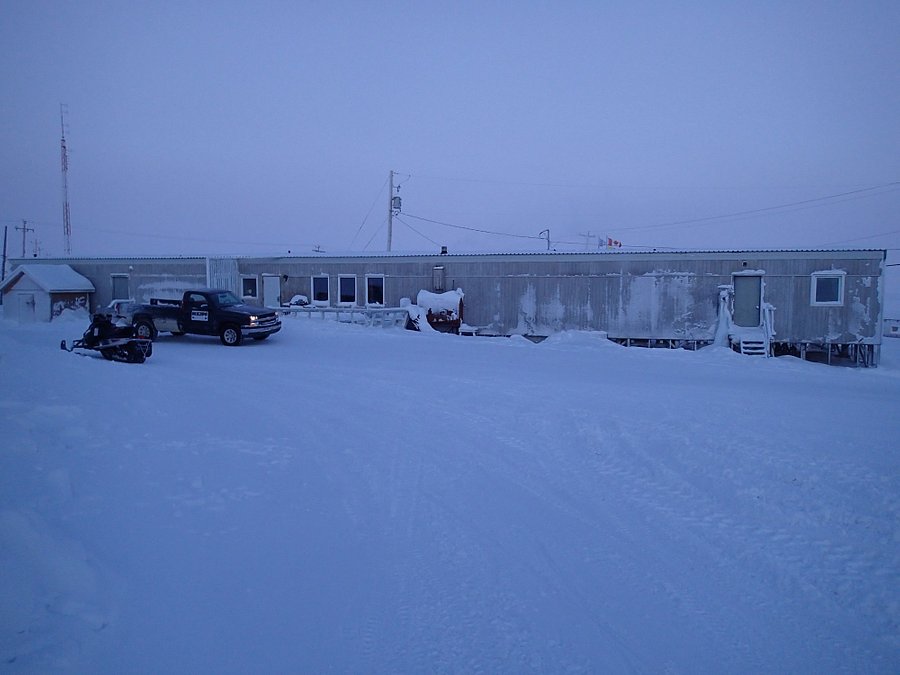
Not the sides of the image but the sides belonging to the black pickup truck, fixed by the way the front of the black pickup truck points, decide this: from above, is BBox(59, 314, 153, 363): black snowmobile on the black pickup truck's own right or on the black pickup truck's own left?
on the black pickup truck's own right

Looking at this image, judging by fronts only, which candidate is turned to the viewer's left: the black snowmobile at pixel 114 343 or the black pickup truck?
the black snowmobile

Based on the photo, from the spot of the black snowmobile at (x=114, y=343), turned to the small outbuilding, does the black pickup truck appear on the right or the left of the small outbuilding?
right

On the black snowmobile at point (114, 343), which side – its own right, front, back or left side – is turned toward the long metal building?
back

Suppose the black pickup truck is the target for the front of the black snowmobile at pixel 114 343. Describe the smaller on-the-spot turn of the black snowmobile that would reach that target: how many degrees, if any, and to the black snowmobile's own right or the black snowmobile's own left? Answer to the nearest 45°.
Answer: approximately 135° to the black snowmobile's own right

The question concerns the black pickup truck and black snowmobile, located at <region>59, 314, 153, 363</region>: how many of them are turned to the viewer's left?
1

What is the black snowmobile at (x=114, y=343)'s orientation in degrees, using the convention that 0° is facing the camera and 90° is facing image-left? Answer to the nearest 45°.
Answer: approximately 90°

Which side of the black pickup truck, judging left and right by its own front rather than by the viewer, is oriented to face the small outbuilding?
back

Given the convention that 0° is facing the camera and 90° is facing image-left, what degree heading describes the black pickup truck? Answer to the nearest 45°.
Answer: approximately 315°

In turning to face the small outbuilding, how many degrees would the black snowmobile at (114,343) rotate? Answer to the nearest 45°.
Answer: approximately 90° to its right
